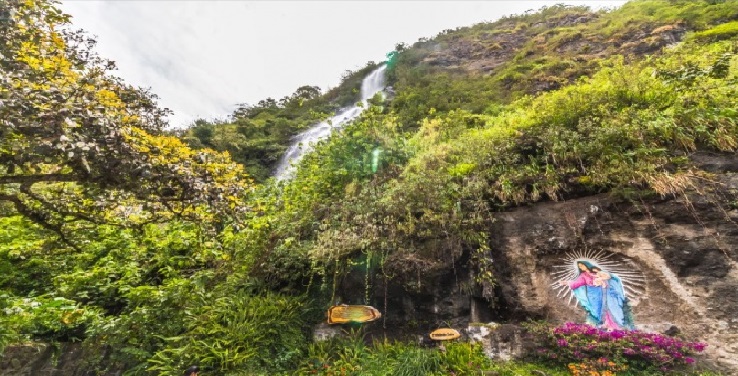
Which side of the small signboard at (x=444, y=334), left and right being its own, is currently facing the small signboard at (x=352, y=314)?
right

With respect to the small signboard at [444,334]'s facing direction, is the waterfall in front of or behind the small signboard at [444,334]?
behind

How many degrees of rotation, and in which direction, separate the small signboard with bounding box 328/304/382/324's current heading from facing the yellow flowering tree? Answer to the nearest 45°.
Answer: approximately 45° to its right

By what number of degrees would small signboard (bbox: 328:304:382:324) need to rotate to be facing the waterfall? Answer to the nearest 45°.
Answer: approximately 180°

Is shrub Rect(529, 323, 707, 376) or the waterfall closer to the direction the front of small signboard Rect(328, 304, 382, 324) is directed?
the shrub

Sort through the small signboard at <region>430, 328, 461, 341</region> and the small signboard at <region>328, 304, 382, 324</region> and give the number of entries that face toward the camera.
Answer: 2

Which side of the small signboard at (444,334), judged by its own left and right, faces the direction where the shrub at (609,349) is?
left
